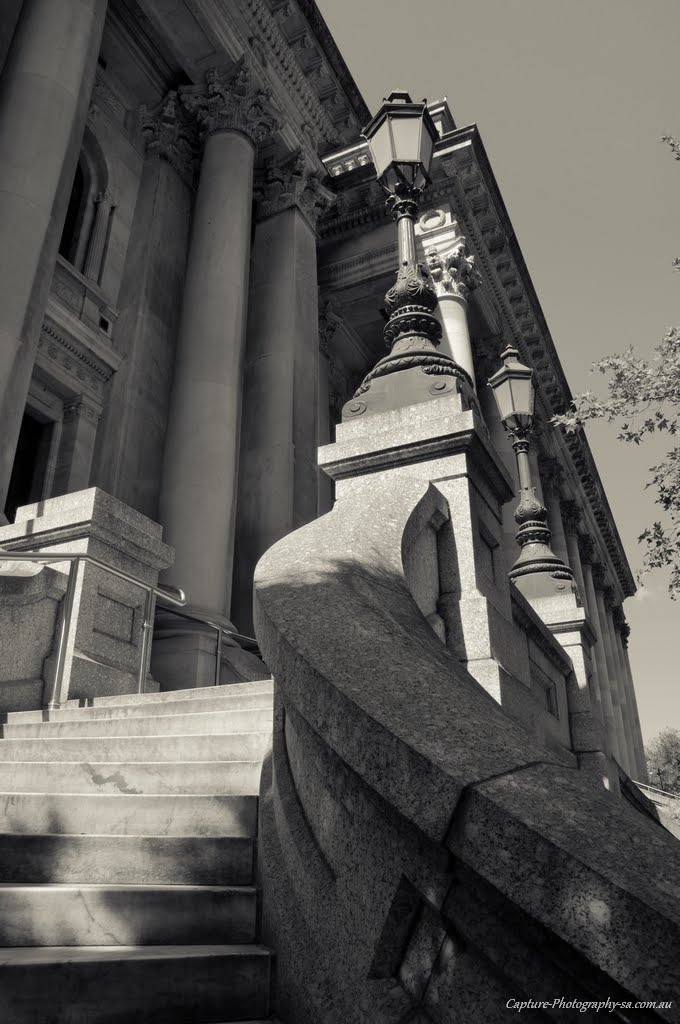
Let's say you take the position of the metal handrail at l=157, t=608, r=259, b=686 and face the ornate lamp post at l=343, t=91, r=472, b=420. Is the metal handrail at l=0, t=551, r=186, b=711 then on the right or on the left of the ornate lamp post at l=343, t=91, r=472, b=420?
right

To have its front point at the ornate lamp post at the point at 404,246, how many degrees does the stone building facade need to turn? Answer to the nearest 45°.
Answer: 0° — it already faces it

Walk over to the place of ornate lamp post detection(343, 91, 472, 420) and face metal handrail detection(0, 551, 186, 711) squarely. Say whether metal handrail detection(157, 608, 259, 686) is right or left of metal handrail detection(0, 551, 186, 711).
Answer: right
